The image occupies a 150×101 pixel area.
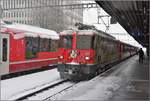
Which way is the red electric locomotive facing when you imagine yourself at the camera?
facing the viewer and to the left of the viewer

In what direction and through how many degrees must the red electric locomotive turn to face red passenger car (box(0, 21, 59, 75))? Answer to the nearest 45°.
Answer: approximately 45° to its right
